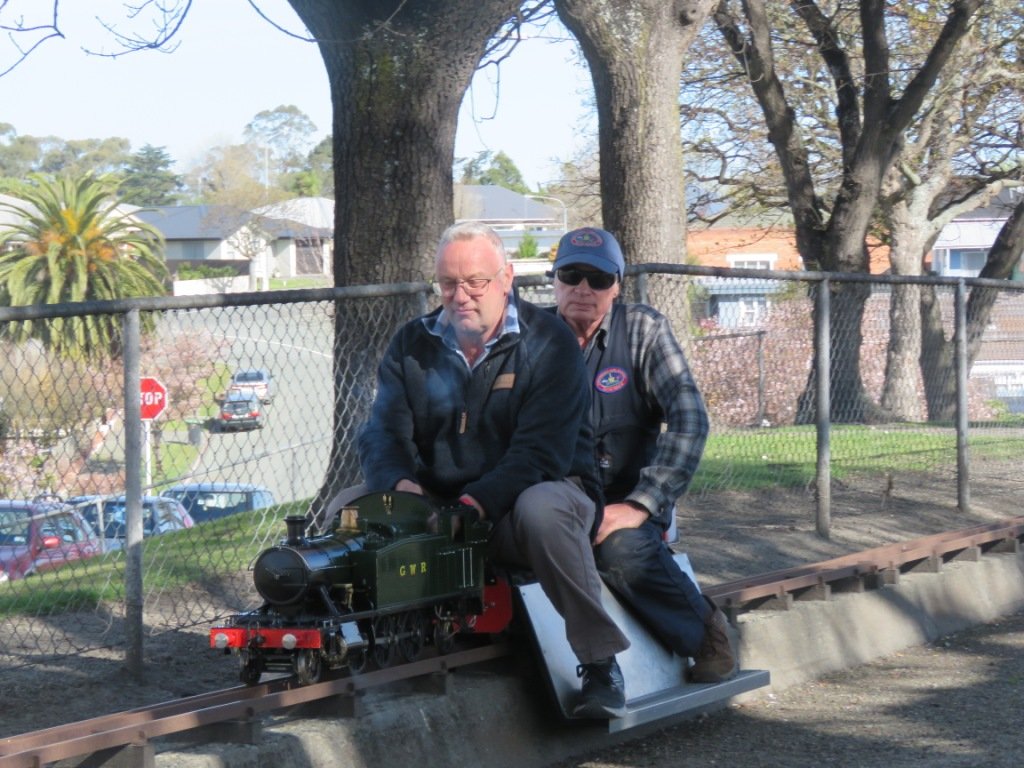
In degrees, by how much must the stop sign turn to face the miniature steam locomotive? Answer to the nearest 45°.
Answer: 0° — it already faces it

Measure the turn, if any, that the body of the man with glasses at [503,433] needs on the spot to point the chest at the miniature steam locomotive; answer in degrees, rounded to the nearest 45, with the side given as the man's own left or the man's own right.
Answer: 0° — they already face it

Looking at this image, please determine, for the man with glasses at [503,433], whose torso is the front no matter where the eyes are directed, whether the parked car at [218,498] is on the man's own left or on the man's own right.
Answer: on the man's own right

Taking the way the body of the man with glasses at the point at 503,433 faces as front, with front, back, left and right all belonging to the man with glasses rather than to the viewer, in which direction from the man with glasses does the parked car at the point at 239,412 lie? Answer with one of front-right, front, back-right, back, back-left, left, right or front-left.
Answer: right

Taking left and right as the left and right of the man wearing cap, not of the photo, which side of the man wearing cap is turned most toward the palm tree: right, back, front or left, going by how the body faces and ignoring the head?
right

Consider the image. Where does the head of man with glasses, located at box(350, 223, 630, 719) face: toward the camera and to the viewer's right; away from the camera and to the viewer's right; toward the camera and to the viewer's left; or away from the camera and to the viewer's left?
toward the camera and to the viewer's left

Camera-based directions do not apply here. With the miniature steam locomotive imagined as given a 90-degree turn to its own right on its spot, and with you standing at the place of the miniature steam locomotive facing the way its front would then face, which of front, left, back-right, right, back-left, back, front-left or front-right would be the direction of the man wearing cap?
right

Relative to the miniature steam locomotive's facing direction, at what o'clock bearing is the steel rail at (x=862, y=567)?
The steel rail is roughly at 6 o'clock from the miniature steam locomotive.

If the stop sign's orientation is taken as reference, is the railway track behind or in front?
in front

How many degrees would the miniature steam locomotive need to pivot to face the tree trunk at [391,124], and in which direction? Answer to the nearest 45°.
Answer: approximately 135° to its right
